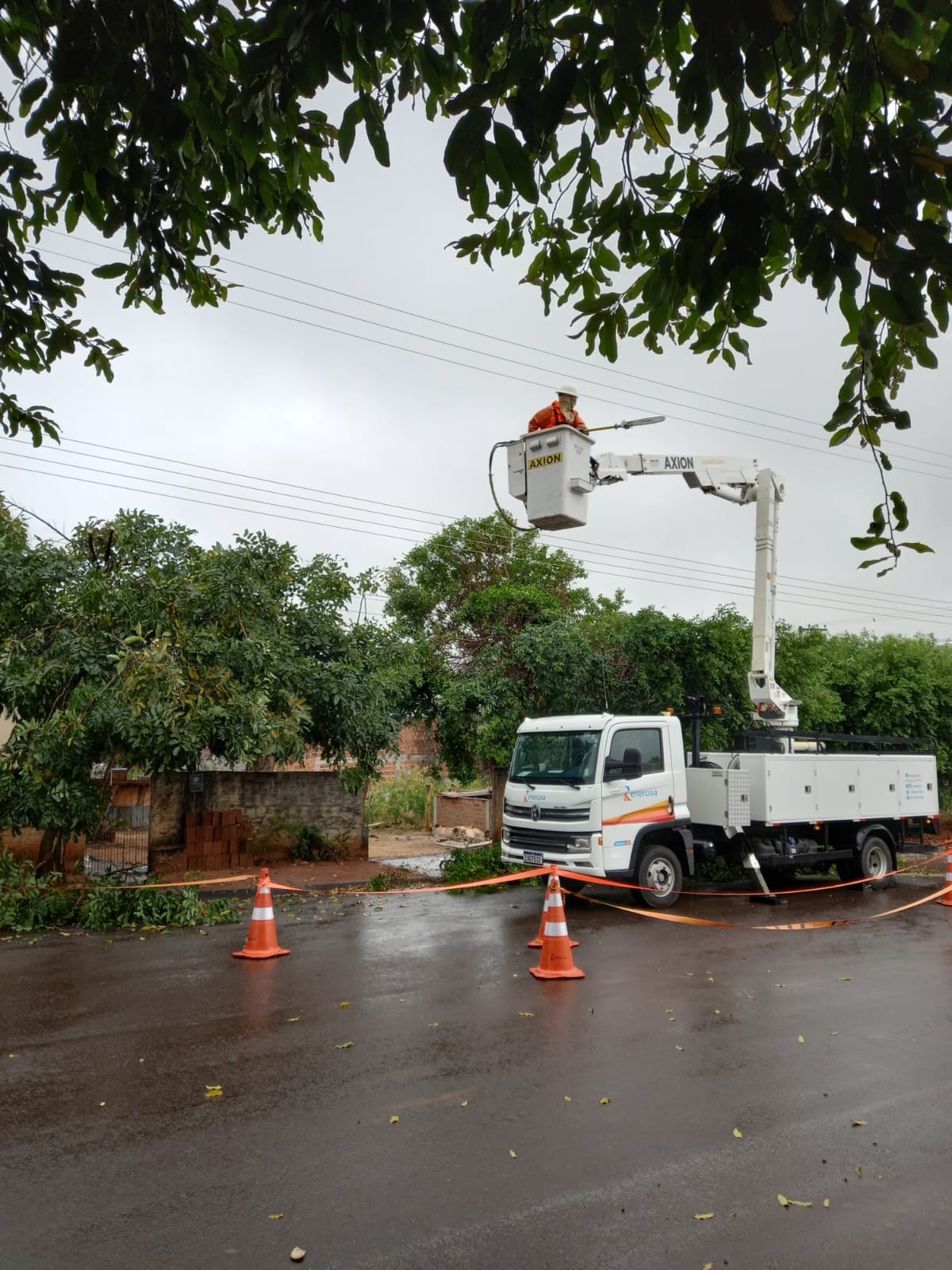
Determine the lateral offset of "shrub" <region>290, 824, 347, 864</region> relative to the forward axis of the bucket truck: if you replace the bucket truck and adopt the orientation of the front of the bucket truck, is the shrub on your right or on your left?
on your right

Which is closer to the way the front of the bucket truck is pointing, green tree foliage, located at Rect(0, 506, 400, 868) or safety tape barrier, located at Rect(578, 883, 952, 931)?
the green tree foliage

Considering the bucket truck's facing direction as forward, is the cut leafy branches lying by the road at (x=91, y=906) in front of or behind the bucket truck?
in front

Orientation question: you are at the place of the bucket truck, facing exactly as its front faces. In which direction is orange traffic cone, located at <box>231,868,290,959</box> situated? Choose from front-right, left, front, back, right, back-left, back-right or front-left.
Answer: front

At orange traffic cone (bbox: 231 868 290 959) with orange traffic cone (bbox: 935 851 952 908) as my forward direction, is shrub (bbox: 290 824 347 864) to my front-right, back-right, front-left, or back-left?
front-left

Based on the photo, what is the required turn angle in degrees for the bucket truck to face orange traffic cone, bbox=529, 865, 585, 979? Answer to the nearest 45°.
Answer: approximately 45° to its left

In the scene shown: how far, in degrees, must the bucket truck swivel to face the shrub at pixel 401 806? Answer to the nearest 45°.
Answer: approximately 90° to its right

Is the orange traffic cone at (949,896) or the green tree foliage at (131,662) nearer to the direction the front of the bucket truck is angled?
the green tree foliage

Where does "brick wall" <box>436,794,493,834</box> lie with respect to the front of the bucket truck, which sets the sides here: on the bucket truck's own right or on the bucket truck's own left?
on the bucket truck's own right
